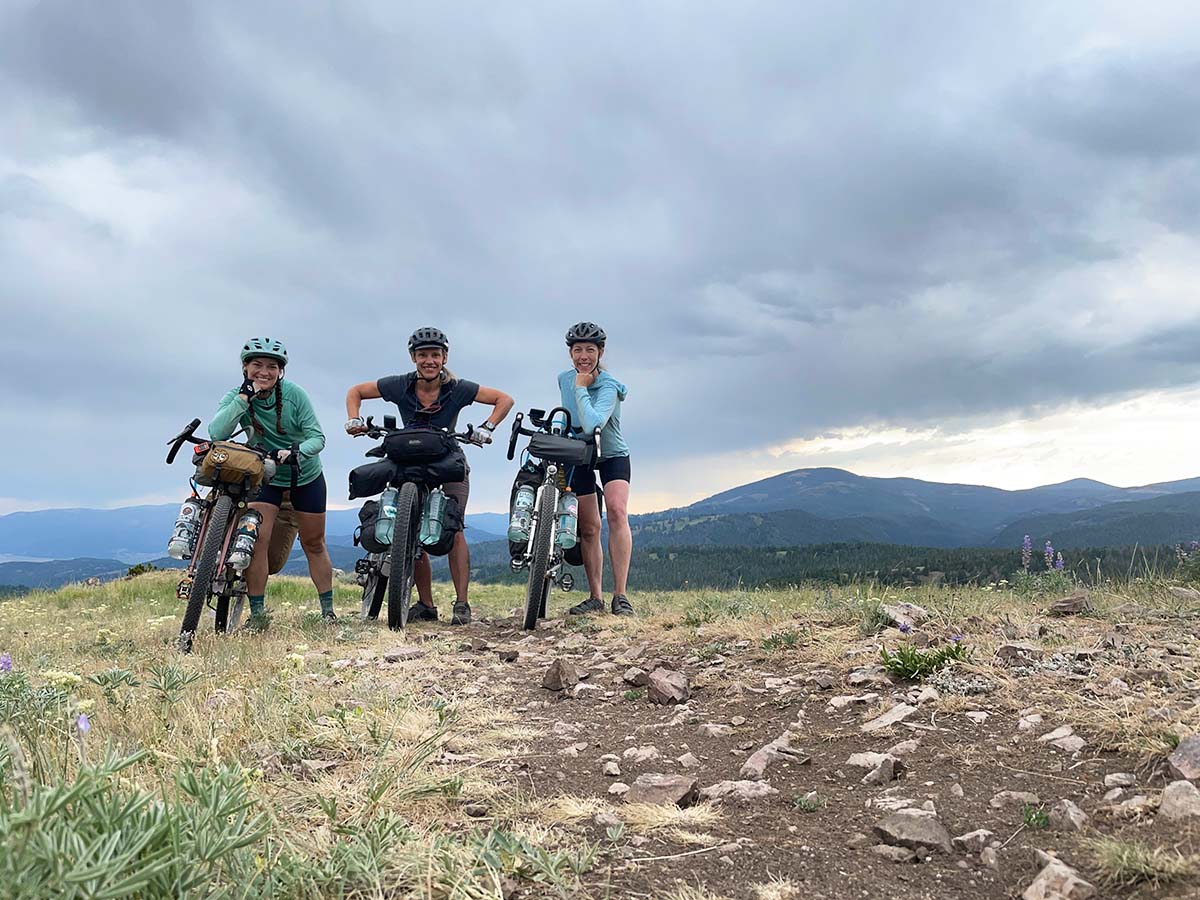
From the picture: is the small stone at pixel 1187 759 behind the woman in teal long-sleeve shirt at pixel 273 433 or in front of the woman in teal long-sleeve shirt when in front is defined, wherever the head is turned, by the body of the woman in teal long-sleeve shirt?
in front

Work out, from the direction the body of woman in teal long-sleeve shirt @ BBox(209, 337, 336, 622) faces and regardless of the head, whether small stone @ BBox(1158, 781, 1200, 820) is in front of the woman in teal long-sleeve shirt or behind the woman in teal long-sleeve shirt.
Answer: in front

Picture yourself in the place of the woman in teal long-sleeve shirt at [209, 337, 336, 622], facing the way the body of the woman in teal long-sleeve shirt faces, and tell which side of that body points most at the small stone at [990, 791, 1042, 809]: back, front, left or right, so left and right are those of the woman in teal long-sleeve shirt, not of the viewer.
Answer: front

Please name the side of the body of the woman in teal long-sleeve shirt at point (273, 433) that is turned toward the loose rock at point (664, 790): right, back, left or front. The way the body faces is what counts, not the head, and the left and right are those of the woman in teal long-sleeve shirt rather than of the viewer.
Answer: front

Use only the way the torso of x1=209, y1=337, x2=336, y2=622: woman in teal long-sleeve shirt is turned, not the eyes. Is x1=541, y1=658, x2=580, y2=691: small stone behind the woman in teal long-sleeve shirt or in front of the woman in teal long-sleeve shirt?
in front

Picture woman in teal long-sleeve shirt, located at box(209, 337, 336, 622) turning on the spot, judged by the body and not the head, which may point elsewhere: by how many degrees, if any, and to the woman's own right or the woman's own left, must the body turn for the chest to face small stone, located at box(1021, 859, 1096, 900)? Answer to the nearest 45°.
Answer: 0° — they already face it

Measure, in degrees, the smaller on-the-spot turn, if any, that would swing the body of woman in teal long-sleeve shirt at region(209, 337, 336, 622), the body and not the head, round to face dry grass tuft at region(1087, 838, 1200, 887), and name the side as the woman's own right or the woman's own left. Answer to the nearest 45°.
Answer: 0° — they already face it

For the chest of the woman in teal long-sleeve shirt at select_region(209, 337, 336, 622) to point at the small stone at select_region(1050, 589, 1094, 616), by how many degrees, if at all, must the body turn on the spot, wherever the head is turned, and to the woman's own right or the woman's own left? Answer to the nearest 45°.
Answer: approximately 45° to the woman's own left

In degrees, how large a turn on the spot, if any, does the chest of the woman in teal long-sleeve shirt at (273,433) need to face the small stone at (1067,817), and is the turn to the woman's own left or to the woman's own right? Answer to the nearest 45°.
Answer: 0° — they already face it

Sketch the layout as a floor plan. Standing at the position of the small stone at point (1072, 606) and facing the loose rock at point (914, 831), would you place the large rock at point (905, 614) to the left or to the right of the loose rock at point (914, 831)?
right

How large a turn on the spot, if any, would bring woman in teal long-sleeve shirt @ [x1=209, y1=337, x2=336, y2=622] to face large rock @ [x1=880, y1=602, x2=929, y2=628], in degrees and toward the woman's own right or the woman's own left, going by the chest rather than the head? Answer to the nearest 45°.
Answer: approximately 45° to the woman's own left

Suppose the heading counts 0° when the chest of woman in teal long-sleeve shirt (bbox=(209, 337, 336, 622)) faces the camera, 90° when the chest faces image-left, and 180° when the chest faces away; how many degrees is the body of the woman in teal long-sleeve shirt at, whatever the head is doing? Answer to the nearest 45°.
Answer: approximately 0°

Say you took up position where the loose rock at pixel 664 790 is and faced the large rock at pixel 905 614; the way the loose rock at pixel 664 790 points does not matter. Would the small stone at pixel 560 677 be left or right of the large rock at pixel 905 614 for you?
left

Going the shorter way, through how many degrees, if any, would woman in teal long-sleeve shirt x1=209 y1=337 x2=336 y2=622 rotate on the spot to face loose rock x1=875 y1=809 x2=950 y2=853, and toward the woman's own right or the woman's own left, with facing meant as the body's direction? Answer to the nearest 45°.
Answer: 0° — they already face it

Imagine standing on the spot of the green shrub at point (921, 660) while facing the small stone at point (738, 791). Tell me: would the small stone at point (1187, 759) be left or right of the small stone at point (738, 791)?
left
